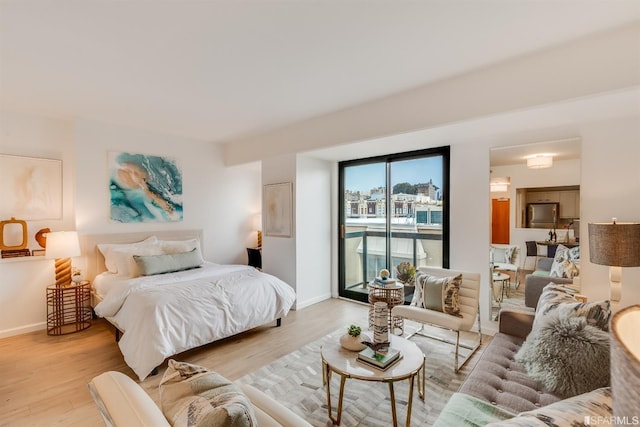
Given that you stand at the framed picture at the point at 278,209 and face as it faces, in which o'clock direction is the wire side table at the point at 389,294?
The wire side table is roughly at 9 o'clock from the framed picture.

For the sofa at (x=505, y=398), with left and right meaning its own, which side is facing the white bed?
front

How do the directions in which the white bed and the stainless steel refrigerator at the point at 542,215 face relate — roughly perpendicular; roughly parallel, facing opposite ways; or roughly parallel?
roughly perpendicular

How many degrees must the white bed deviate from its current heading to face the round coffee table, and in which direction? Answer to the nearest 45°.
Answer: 0° — it already faces it

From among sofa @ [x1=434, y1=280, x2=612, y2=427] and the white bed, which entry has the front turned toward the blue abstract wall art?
the sofa

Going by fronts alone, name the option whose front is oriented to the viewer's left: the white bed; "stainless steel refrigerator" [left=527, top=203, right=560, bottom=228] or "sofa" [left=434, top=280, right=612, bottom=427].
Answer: the sofa

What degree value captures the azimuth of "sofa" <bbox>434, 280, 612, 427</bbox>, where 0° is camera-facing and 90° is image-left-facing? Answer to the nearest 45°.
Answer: approximately 90°

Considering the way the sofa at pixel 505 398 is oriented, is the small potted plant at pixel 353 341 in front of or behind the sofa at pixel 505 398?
in front

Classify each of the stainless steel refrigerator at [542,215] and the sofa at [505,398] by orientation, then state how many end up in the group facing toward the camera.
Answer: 1

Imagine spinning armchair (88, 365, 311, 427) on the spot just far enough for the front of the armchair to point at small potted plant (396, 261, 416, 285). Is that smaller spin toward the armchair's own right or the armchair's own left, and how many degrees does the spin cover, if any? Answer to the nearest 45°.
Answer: approximately 90° to the armchair's own left

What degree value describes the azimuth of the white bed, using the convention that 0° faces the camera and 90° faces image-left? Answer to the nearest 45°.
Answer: approximately 315°

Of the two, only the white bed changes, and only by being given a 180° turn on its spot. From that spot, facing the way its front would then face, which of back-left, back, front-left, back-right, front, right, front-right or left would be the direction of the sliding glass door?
back-right

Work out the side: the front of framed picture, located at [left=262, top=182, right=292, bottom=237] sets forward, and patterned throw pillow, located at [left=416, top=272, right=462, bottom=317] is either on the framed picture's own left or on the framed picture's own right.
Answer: on the framed picture's own left

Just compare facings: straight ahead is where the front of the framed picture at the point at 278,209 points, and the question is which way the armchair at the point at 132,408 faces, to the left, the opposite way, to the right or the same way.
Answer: to the left

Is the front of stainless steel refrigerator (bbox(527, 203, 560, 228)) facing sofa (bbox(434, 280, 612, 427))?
yes

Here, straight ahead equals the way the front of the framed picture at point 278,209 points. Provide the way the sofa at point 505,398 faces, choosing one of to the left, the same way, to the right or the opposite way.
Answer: to the right

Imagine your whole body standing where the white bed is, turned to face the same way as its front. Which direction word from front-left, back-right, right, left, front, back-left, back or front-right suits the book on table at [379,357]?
front

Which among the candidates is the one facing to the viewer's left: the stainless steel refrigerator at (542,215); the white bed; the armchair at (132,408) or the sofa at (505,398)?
the sofa at (505,398)

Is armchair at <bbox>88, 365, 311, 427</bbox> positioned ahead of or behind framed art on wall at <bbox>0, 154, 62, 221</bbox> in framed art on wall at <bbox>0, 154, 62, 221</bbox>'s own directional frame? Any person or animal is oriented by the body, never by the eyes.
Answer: ahead
